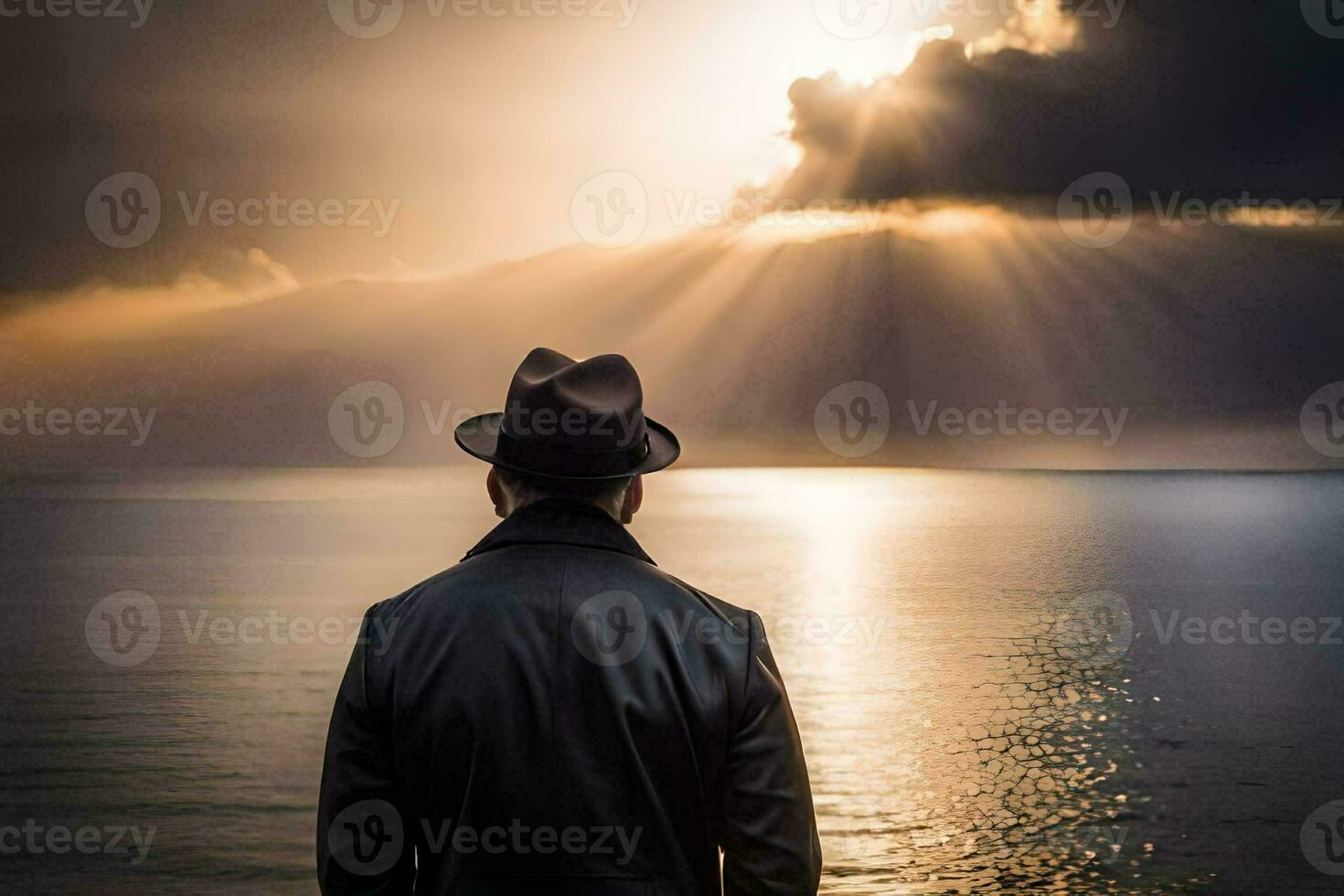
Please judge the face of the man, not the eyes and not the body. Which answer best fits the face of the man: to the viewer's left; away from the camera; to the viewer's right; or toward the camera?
away from the camera

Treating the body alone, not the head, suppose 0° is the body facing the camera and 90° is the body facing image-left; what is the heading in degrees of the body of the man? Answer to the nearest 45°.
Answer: approximately 180°
